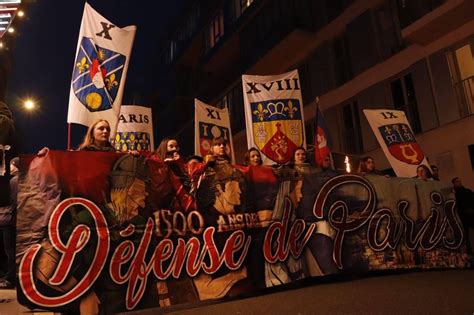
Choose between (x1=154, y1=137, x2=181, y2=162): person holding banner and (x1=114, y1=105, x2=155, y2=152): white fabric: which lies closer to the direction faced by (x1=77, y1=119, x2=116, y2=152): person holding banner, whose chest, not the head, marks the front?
the person holding banner

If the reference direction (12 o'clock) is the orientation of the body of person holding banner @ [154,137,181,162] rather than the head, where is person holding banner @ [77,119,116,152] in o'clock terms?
person holding banner @ [77,119,116,152] is roughly at 3 o'clock from person holding banner @ [154,137,181,162].

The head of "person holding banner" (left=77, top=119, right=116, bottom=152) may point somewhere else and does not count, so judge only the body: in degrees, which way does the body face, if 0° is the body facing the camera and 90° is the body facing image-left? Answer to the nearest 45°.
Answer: approximately 315°

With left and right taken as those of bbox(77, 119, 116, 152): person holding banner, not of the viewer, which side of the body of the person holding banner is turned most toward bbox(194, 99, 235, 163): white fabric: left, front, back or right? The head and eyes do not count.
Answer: left

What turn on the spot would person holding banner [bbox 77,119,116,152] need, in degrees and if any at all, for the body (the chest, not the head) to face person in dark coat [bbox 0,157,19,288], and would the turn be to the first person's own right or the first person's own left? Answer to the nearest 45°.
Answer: approximately 135° to the first person's own right

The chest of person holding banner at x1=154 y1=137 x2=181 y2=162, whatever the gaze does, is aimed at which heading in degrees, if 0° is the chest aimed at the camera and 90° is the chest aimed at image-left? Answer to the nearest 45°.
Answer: approximately 315°
